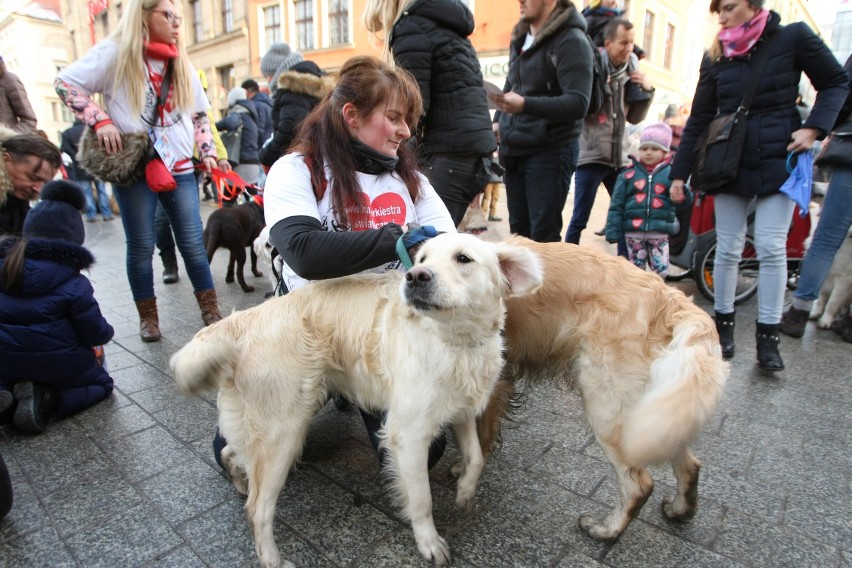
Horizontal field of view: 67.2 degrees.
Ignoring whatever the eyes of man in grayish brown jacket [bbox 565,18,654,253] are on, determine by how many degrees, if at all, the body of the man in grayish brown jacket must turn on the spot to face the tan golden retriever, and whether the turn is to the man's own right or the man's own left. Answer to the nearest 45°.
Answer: approximately 45° to the man's own right

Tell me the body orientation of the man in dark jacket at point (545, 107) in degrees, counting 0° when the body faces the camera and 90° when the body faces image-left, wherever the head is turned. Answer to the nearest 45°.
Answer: approximately 45°

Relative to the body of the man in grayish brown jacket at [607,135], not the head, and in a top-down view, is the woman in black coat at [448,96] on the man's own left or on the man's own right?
on the man's own right

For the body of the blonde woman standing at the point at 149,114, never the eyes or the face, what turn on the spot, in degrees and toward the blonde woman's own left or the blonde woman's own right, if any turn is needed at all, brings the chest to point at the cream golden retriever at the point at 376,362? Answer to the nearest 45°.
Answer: approximately 45° to the blonde woman's own right

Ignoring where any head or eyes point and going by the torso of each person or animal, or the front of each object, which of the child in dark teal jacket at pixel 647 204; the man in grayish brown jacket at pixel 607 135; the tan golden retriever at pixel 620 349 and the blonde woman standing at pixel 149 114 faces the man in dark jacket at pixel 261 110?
the tan golden retriever

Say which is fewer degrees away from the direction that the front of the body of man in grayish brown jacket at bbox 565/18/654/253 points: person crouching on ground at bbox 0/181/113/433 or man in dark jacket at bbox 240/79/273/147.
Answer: the person crouching on ground
